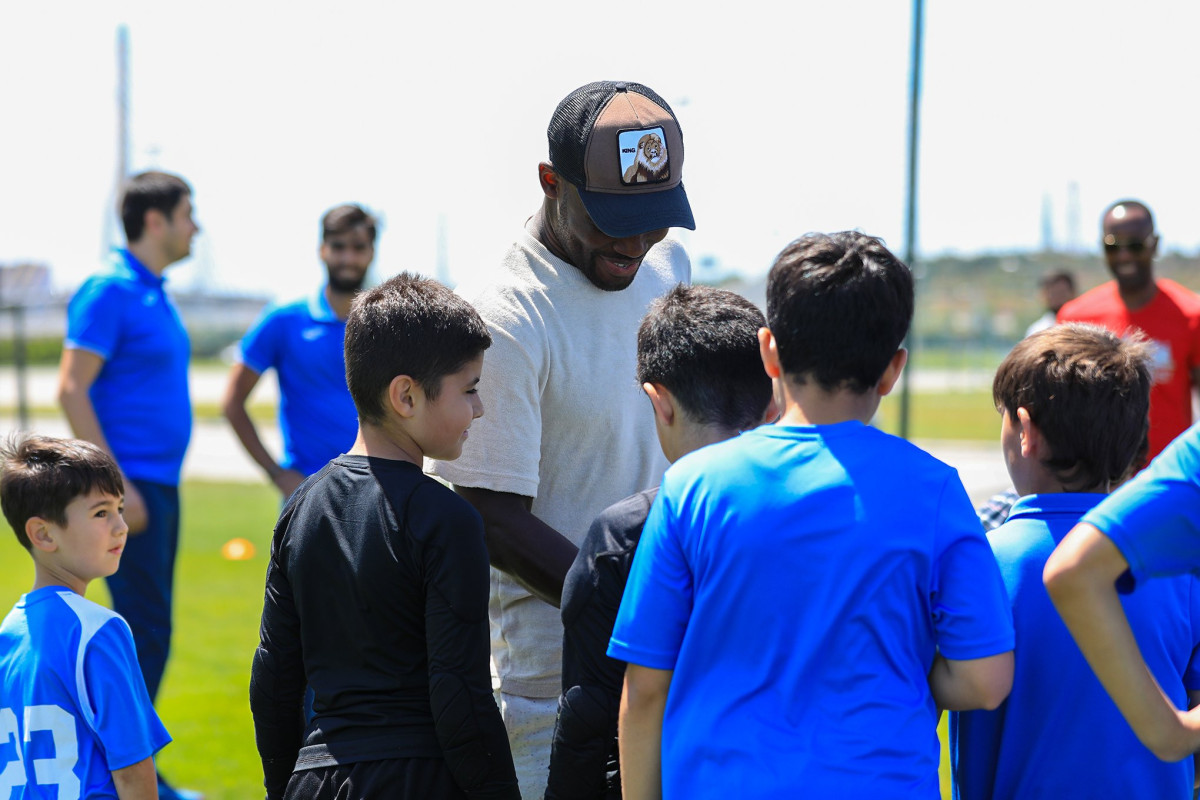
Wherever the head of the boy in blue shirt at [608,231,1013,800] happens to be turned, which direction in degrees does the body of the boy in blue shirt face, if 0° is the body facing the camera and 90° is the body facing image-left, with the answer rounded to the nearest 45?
approximately 180°

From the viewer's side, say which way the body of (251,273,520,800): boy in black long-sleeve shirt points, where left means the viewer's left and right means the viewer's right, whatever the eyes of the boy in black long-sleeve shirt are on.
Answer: facing away from the viewer and to the right of the viewer

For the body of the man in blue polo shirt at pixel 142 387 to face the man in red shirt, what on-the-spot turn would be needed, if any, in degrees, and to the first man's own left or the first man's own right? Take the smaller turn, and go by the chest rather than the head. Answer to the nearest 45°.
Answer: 0° — they already face them

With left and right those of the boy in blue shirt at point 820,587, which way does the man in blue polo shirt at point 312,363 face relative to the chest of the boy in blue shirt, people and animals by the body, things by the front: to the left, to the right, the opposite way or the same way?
the opposite way

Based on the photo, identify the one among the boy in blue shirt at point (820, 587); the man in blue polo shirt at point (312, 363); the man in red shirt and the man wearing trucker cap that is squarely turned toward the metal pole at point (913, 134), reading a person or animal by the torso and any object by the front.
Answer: the boy in blue shirt

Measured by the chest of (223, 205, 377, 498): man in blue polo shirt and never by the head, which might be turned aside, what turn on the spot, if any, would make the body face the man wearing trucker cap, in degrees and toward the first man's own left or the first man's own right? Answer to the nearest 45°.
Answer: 0° — they already face them

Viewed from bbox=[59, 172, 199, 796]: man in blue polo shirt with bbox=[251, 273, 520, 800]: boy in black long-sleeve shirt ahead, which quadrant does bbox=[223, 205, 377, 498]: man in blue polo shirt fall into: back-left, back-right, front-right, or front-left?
back-left

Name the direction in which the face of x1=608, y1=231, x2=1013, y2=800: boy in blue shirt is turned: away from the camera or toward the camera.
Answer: away from the camera

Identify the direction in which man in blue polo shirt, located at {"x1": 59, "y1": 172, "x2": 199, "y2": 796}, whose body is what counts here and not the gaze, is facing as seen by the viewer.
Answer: to the viewer's right

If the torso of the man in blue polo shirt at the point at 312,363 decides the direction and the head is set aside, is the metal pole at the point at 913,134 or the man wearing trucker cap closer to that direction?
the man wearing trucker cap

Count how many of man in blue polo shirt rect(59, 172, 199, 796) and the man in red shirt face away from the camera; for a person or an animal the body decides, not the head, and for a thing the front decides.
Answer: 0

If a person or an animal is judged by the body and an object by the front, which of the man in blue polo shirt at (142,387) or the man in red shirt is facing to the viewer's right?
the man in blue polo shirt

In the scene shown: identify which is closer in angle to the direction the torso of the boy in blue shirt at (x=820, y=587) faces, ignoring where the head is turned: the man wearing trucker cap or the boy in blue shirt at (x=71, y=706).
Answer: the man wearing trucker cap
